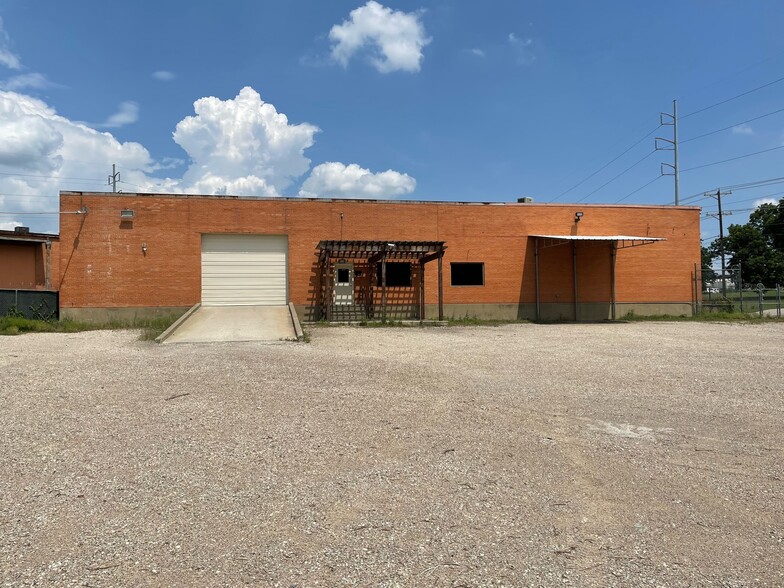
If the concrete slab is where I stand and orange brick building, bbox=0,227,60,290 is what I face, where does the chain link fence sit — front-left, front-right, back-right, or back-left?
back-right

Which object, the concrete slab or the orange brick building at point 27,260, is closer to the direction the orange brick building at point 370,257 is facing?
the concrete slab

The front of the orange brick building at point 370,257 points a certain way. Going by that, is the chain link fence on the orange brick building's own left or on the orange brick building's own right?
on the orange brick building's own left

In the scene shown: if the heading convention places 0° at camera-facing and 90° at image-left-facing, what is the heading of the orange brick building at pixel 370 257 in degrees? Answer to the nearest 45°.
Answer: approximately 0°

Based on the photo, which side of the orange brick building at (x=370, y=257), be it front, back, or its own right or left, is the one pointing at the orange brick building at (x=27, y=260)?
right

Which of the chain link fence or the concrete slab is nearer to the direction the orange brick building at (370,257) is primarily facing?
the concrete slab

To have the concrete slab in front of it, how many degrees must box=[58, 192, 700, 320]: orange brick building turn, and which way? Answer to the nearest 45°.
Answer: approximately 45° to its right
